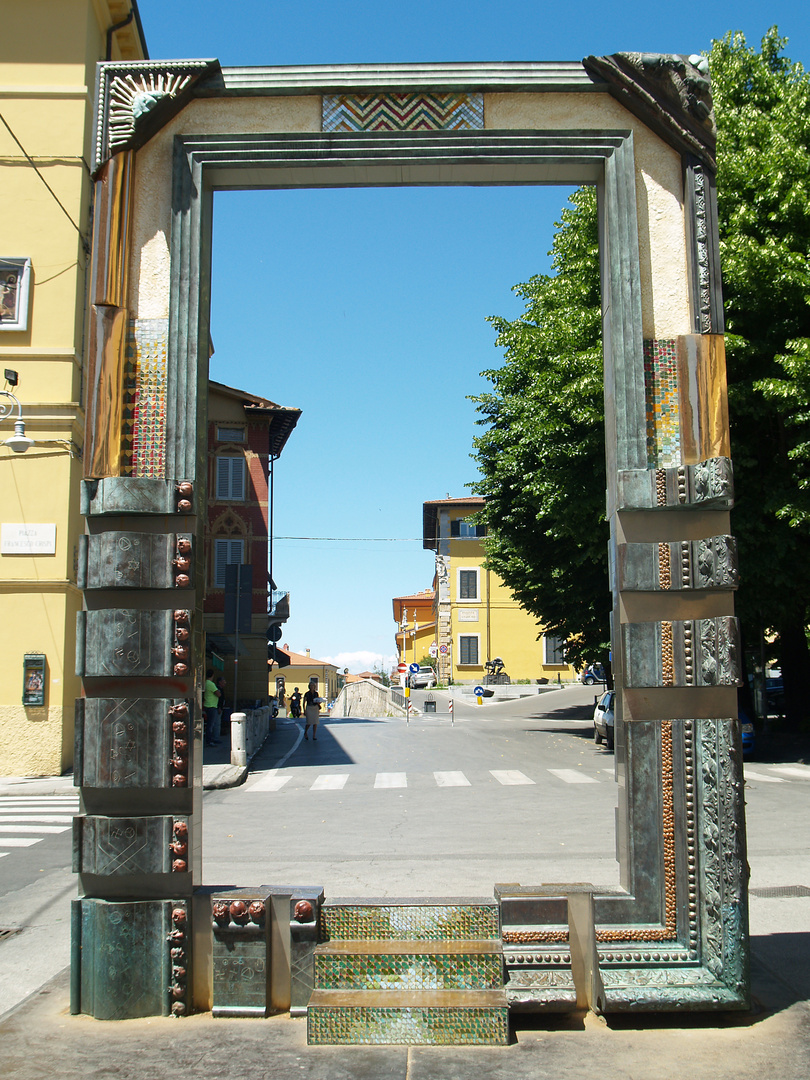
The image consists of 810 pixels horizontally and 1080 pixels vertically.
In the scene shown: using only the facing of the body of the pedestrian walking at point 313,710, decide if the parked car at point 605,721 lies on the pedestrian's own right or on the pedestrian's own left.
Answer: on the pedestrian's own left

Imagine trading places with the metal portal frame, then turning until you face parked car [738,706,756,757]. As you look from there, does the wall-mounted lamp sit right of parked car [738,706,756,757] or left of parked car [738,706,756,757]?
left

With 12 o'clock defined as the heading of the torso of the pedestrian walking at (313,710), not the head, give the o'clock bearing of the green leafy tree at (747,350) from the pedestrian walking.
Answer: The green leafy tree is roughly at 11 o'clock from the pedestrian walking.

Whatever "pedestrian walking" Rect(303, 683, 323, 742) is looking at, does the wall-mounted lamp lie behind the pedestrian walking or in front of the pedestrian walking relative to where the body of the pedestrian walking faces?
in front

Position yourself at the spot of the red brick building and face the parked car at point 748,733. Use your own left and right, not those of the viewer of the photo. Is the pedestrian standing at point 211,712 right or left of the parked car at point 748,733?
right

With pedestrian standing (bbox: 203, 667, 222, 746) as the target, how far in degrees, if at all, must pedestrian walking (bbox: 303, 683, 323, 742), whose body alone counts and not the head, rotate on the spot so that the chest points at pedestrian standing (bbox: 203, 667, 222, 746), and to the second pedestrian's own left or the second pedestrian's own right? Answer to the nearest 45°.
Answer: approximately 45° to the second pedestrian's own right

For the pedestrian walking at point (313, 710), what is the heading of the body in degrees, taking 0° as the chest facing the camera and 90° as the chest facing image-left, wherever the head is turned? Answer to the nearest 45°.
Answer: approximately 0°

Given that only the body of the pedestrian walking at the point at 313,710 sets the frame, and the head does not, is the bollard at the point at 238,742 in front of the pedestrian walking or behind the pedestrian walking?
in front
